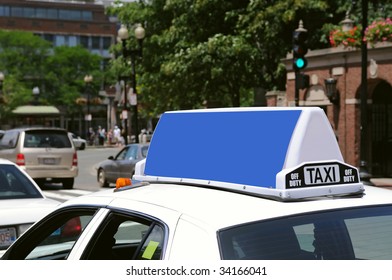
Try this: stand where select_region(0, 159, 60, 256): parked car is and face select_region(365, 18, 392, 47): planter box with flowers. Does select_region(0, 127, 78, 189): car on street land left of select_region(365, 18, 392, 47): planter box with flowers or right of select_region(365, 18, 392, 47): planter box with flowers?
left

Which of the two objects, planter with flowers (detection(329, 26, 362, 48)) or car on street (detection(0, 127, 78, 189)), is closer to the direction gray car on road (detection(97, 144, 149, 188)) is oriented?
the car on street

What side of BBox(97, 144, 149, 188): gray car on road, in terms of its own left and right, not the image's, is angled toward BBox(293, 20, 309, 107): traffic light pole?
back

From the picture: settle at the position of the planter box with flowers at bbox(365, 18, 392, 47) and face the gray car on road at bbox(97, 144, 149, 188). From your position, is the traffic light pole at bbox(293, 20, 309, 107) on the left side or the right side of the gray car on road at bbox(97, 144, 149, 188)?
left

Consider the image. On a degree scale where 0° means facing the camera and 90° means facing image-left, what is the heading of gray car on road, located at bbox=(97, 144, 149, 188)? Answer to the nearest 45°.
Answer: approximately 45°
